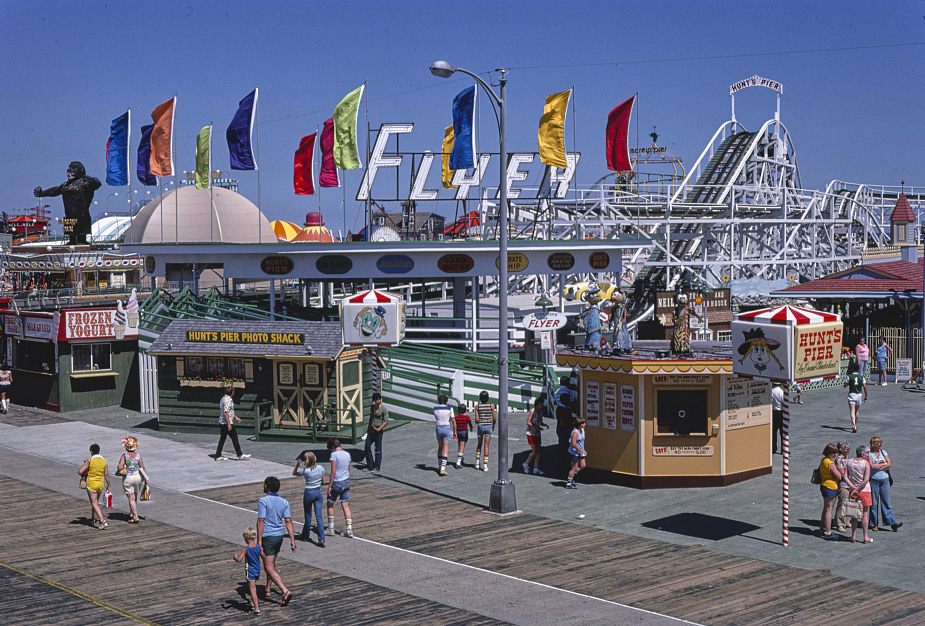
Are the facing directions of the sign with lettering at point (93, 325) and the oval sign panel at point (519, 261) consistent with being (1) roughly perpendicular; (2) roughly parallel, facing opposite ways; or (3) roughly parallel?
roughly parallel

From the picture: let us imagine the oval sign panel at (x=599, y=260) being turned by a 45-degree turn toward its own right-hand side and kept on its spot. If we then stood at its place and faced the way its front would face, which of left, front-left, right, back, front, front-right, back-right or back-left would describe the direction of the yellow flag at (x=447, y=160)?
right

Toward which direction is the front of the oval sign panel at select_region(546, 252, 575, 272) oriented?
toward the camera

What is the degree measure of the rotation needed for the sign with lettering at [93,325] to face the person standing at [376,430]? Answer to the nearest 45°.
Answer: approximately 45° to its left

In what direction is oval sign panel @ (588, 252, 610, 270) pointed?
toward the camera

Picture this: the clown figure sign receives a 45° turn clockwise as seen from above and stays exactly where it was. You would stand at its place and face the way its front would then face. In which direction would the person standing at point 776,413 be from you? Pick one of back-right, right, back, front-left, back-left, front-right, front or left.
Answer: back-left

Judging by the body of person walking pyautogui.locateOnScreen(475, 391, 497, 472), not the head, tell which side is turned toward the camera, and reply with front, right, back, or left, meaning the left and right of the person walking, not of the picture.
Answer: back

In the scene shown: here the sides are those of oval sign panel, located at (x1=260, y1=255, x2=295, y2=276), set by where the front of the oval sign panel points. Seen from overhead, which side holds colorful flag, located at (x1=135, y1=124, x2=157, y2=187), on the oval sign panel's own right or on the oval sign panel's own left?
on the oval sign panel's own right

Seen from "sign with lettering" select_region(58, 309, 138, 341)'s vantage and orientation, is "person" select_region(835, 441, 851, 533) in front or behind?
in front

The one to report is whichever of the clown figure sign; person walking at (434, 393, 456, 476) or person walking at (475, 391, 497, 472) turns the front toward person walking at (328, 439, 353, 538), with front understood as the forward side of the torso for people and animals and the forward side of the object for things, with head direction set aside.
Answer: the clown figure sign

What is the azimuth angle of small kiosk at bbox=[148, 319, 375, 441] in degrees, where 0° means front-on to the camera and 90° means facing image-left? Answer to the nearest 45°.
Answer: approximately 0°

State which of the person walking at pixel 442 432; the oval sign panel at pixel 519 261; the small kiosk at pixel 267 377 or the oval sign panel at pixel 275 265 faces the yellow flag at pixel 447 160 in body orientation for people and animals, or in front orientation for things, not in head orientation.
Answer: the person walking

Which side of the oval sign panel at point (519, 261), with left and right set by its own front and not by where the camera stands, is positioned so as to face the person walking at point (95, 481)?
front

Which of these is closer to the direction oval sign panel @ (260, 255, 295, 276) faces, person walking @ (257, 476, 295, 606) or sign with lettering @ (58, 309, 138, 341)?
the person walking
